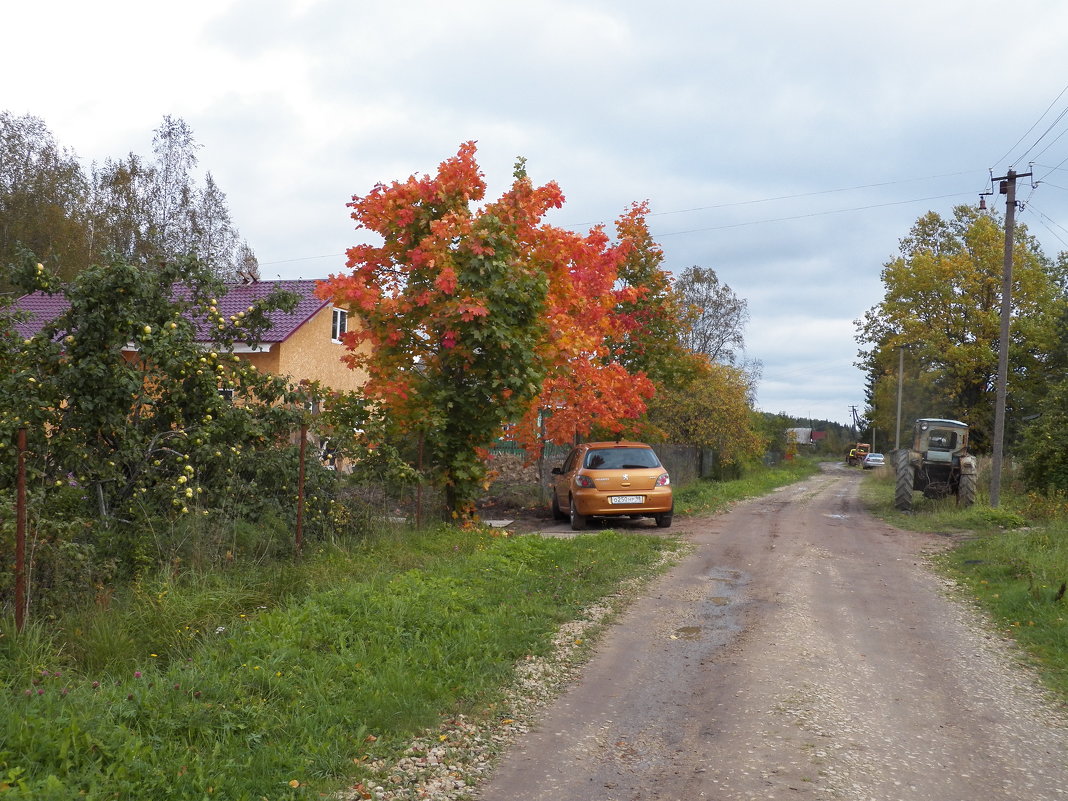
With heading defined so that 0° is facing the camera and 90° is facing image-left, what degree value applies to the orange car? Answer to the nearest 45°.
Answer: approximately 180°

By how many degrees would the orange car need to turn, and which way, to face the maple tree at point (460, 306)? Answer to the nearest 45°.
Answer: approximately 135° to its left

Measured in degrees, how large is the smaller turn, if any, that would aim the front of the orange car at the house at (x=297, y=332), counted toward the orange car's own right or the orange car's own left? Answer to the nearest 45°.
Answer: approximately 45° to the orange car's own left
